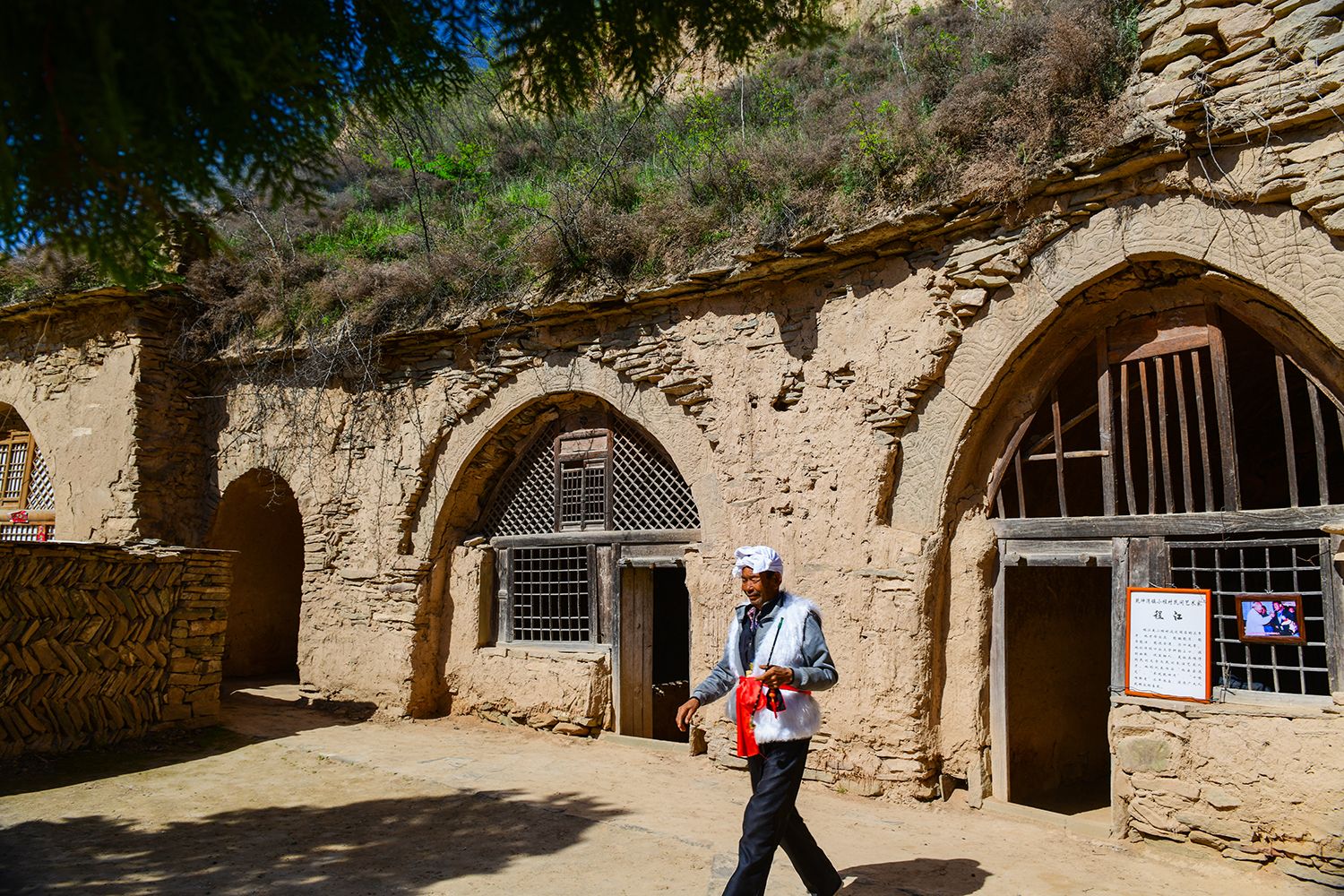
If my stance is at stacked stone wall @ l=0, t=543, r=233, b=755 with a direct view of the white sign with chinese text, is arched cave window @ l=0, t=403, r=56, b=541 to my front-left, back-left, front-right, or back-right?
back-left

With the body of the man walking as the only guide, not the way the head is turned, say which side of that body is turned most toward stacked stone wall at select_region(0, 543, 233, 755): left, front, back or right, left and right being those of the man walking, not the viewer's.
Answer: right

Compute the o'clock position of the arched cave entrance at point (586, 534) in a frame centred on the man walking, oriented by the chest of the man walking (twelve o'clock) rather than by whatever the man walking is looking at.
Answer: The arched cave entrance is roughly at 4 o'clock from the man walking.

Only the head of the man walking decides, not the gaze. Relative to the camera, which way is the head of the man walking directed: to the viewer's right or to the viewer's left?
to the viewer's left

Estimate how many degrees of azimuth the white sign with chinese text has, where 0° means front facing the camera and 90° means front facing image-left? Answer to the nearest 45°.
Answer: approximately 0°

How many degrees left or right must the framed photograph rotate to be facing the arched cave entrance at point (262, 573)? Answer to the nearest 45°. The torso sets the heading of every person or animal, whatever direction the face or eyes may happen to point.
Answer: approximately 90° to its right

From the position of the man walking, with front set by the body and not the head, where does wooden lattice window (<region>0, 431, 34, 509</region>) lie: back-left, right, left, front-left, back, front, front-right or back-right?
right

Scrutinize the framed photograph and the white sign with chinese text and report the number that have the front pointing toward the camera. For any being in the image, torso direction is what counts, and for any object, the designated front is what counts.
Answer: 2

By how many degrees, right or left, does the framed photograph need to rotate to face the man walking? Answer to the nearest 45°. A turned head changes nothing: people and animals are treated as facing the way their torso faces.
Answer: approximately 45° to its right

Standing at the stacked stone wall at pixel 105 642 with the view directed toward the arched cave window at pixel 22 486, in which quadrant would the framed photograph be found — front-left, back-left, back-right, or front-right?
back-right
